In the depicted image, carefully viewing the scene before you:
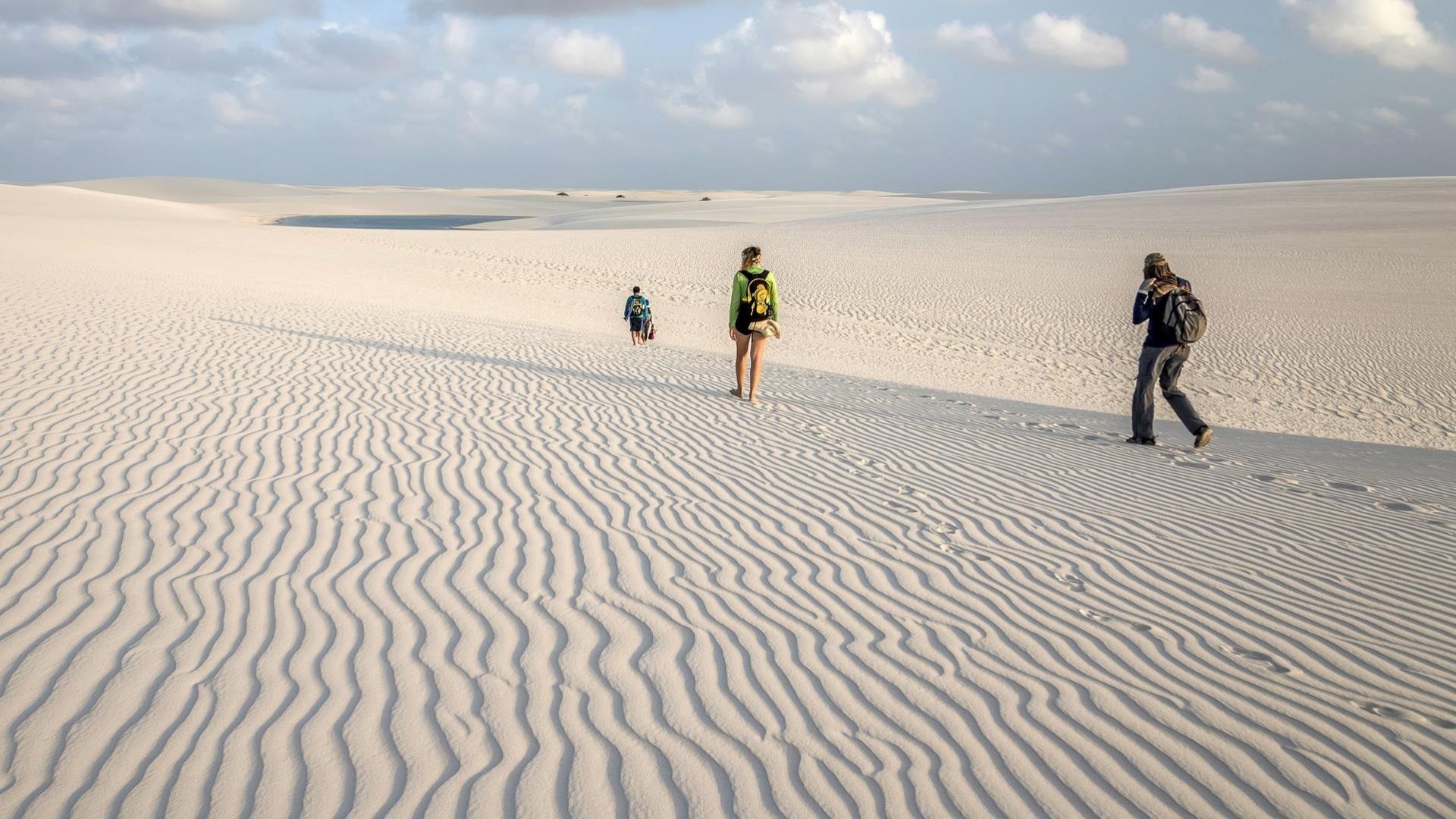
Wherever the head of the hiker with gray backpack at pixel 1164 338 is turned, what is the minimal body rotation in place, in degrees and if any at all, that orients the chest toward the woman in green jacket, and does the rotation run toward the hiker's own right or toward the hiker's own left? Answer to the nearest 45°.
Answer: approximately 45° to the hiker's own left

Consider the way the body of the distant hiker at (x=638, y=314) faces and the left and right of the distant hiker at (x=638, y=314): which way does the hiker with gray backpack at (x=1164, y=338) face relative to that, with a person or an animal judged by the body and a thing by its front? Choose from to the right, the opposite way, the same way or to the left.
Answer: the same way

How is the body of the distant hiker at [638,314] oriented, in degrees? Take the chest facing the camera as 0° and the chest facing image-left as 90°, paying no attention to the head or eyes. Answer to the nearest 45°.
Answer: approximately 180°

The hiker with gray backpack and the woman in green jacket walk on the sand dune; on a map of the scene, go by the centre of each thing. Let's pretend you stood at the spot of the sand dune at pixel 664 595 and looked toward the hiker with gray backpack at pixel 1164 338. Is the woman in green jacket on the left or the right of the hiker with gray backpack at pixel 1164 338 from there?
left

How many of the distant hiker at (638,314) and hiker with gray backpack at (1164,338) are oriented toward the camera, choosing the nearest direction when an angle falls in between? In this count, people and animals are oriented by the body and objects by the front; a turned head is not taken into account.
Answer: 0

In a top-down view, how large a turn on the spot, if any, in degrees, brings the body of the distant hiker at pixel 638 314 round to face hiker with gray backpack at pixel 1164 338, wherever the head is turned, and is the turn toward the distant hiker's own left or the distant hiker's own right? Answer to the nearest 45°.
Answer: approximately 135° to the distant hiker's own right

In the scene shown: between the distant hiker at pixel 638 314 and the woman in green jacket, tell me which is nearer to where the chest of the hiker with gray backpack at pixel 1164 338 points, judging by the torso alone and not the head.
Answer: the distant hiker

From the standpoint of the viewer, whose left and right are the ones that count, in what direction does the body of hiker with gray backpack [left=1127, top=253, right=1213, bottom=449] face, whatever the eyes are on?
facing away from the viewer and to the left of the viewer
